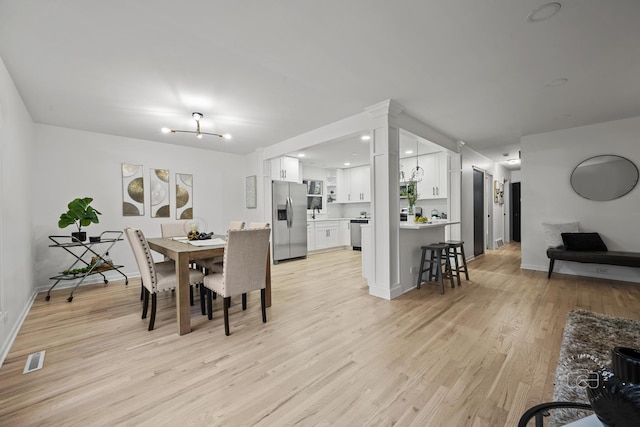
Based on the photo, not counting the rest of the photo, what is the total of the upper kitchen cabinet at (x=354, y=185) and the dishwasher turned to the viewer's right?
0

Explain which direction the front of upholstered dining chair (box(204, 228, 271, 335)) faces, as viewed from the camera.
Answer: facing away from the viewer and to the left of the viewer

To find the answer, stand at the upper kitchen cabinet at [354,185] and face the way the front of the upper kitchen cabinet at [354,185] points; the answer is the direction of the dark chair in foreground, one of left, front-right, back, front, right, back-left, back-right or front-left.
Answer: front-left

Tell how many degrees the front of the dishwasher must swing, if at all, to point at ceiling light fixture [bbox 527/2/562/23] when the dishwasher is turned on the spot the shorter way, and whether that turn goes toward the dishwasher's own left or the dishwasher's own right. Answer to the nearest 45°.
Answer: approximately 45° to the dishwasher's own left

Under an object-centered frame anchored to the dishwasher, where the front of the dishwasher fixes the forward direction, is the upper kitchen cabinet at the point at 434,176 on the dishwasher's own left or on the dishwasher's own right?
on the dishwasher's own left

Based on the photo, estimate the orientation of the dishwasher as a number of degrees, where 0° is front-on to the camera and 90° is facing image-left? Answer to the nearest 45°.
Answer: approximately 45°

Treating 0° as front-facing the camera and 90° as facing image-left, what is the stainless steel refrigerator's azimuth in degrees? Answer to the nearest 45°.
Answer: approximately 315°

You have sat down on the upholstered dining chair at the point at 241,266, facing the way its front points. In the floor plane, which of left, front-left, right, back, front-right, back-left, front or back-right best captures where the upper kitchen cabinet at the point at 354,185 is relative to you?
right

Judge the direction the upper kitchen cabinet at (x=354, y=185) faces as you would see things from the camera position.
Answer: facing the viewer and to the left of the viewer

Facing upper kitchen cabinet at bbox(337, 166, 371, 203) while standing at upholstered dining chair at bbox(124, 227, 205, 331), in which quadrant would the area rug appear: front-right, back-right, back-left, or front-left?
front-right

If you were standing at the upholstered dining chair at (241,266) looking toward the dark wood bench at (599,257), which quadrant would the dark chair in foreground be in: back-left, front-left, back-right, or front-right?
front-right

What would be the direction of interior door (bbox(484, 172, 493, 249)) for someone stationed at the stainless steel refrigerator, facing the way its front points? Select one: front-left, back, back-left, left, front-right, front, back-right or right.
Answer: front-left

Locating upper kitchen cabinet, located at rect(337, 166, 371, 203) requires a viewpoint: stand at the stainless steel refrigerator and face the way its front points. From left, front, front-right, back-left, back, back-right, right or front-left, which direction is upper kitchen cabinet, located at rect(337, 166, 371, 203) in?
left

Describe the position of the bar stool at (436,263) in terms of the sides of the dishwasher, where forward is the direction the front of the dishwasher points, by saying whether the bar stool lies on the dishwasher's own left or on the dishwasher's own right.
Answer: on the dishwasher's own left
